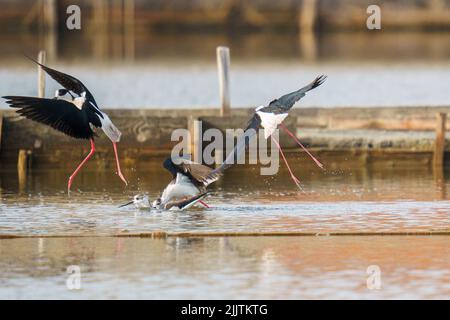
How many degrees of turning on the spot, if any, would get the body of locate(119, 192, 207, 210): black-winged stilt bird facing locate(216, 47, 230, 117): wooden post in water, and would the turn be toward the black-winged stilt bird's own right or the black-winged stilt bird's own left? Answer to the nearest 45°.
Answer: approximately 90° to the black-winged stilt bird's own right

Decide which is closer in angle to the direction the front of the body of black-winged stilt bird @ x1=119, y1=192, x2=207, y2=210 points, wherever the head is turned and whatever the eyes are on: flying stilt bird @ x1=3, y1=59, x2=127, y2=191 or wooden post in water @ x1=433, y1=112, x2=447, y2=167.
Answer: the flying stilt bird

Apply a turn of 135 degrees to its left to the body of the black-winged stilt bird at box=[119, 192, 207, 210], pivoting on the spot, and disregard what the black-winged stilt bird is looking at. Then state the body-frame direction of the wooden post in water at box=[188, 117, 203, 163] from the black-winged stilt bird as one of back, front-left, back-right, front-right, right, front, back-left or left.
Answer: back-left

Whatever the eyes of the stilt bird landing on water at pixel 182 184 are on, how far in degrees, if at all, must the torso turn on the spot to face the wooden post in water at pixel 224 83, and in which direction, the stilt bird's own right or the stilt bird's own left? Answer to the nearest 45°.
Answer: approximately 90° to the stilt bird's own right

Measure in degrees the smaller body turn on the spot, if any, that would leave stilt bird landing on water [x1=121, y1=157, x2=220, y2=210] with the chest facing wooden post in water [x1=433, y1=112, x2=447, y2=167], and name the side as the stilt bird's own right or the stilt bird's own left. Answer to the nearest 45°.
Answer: approximately 135° to the stilt bird's own right

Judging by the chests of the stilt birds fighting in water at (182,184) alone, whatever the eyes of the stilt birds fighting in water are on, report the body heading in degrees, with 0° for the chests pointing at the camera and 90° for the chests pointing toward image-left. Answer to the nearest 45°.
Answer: approximately 90°

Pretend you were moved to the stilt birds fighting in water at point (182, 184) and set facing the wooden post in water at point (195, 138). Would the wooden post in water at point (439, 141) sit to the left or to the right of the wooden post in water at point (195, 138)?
right

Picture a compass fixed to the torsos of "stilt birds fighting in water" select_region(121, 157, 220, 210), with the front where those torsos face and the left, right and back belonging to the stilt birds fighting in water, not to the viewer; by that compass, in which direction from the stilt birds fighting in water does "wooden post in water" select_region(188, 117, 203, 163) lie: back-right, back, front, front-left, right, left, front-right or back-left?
right

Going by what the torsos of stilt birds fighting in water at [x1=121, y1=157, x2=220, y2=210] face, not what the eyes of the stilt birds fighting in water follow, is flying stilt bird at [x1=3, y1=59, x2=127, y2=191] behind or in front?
in front

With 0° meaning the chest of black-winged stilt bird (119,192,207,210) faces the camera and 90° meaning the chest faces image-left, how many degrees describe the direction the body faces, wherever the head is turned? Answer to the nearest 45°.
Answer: approximately 90°

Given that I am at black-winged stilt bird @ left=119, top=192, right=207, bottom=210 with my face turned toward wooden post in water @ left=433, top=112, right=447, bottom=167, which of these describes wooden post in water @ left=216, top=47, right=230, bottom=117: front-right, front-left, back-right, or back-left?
front-left
